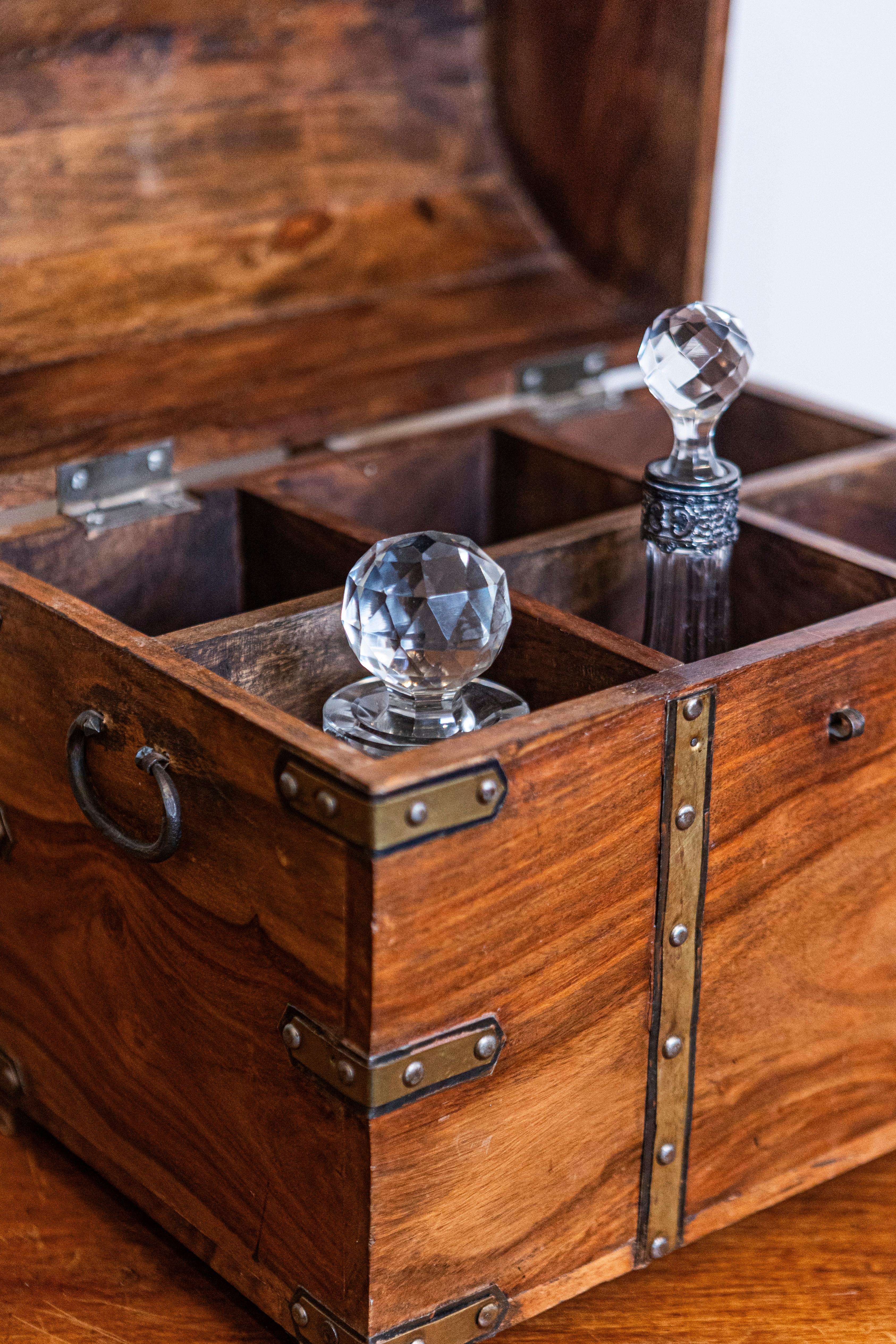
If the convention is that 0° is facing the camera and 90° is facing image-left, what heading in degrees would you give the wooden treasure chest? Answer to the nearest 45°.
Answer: approximately 315°
